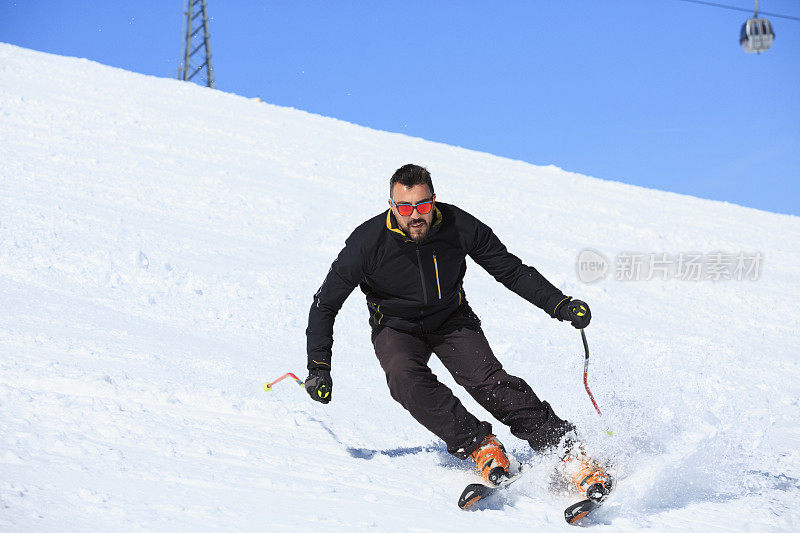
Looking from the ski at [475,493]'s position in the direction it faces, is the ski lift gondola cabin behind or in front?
behind

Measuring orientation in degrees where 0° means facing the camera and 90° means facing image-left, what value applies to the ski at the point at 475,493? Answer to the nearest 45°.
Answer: approximately 45°

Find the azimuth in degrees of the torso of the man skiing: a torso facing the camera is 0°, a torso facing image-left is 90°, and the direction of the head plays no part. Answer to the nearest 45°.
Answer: approximately 0°

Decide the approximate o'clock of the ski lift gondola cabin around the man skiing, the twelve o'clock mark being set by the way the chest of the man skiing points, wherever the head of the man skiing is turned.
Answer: The ski lift gondola cabin is roughly at 7 o'clock from the man skiing.
